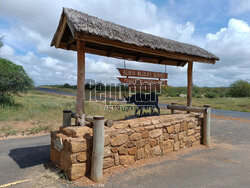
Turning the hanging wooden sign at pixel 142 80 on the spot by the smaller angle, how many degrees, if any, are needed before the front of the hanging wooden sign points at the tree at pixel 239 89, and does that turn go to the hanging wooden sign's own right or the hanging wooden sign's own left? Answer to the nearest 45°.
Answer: approximately 90° to the hanging wooden sign's own left

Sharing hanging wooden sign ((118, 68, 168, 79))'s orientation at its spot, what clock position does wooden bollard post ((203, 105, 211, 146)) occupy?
The wooden bollard post is roughly at 10 o'clock from the hanging wooden sign.

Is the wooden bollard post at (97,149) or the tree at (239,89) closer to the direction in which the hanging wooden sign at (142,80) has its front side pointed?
the wooden bollard post

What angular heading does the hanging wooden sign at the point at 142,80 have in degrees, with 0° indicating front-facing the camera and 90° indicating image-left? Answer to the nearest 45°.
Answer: approximately 315°

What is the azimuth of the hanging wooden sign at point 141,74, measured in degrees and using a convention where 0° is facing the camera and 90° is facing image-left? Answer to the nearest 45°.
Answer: approximately 315°

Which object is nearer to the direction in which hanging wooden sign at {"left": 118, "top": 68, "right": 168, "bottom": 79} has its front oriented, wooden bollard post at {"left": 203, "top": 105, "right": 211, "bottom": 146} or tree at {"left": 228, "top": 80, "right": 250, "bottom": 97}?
the wooden bollard post

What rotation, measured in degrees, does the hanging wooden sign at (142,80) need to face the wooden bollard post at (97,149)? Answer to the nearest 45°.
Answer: approximately 45° to its right
